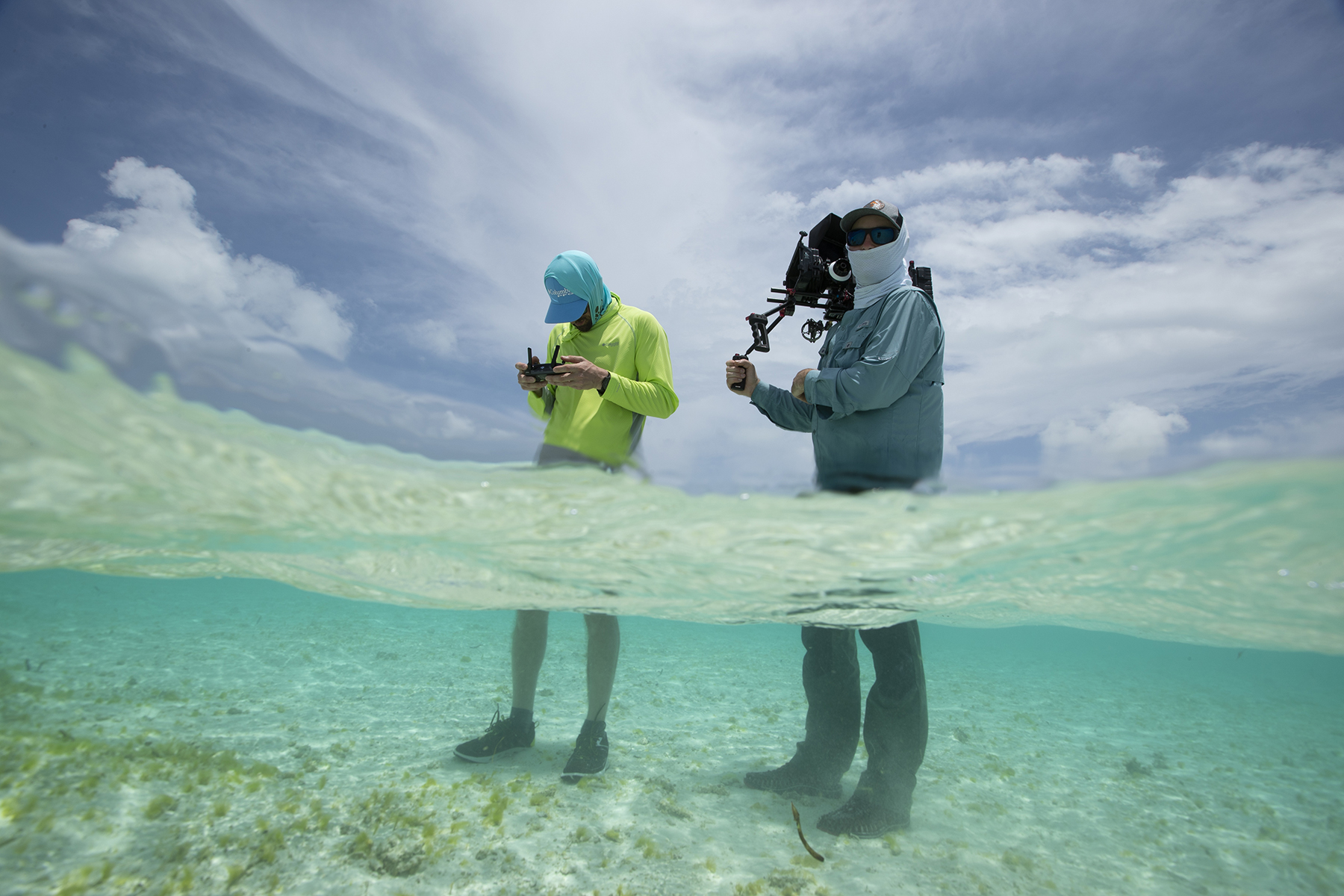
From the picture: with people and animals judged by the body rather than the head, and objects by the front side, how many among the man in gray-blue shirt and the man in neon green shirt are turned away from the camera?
0

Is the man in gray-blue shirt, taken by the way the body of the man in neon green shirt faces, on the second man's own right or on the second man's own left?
on the second man's own left

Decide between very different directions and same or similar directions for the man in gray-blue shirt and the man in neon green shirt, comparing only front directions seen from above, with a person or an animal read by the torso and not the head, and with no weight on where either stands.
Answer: same or similar directions

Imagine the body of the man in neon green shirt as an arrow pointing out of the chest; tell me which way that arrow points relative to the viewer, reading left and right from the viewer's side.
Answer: facing the viewer and to the left of the viewer

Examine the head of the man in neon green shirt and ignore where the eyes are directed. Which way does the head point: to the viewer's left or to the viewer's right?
to the viewer's left
